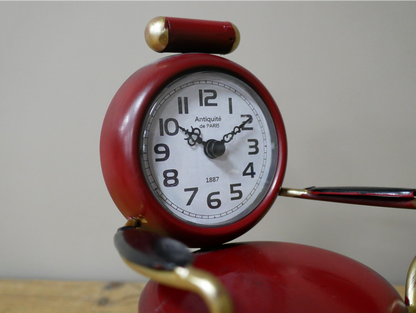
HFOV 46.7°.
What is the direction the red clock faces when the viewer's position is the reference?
facing the viewer and to the right of the viewer
